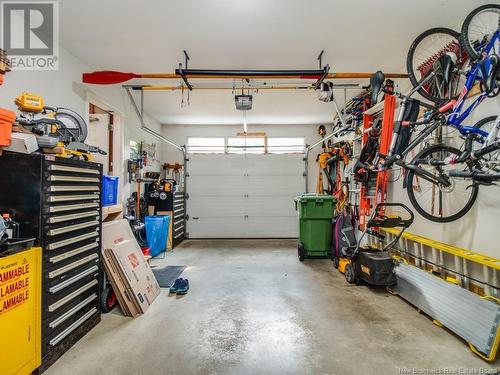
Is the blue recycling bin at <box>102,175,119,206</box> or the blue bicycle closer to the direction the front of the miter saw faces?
the blue bicycle

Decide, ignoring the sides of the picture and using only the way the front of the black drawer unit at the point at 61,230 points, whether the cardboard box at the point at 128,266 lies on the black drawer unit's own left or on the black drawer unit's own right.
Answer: on the black drawer unit's own left

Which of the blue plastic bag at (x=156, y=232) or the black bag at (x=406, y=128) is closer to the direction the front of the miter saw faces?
the black bag

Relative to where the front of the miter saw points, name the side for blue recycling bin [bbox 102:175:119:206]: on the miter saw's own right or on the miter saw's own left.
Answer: on the miter saw's own left

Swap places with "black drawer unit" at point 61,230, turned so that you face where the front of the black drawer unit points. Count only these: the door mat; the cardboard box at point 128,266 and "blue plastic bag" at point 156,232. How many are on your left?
3

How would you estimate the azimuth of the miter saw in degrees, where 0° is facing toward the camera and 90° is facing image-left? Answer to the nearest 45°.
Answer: approximately 315°

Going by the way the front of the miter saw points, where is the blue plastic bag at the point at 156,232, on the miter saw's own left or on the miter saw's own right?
on the miter saw's own left

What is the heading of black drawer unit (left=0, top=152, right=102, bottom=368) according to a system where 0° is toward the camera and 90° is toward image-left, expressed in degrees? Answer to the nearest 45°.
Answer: approximately 315°

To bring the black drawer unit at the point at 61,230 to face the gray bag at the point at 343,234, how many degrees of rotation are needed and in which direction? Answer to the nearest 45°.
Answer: approximately 45° to its left
